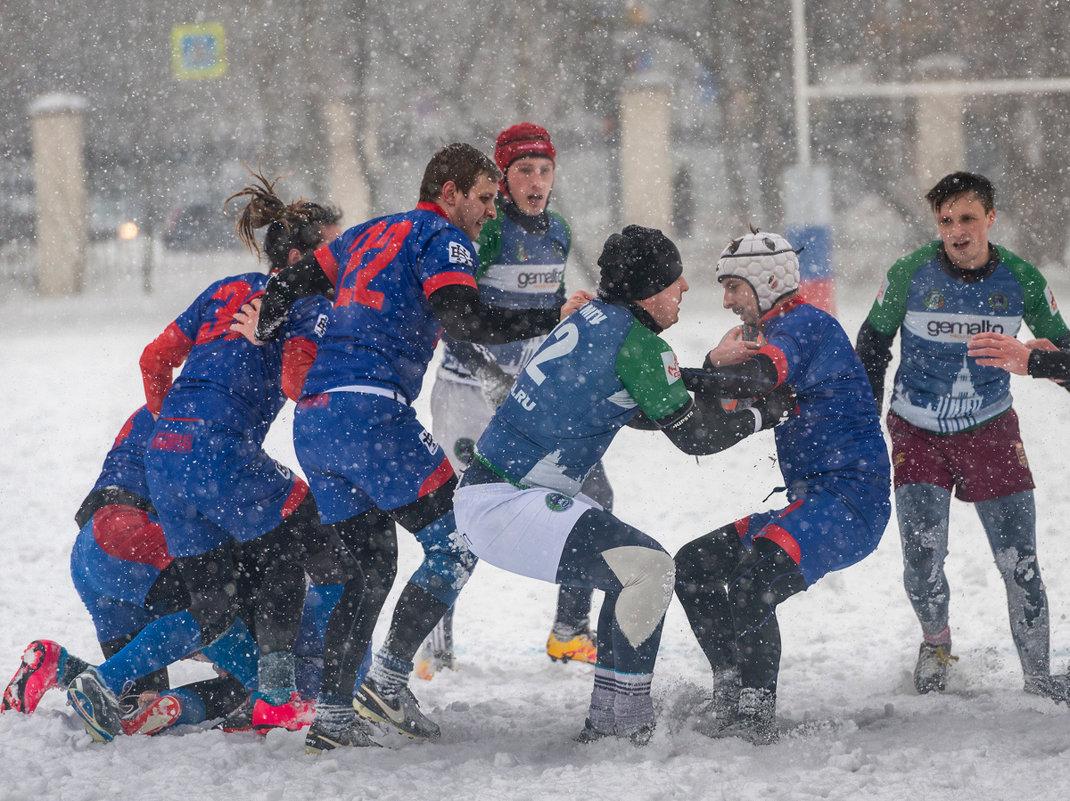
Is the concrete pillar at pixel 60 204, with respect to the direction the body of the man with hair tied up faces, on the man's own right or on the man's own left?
on the man's own left

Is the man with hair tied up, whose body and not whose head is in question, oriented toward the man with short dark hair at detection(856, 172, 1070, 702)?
no

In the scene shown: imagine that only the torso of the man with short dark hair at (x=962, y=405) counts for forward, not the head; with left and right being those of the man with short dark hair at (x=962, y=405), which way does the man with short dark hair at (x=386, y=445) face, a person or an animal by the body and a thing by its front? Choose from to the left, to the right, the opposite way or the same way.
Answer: the opposite way

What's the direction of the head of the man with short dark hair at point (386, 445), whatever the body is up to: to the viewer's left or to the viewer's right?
to the viewer's right

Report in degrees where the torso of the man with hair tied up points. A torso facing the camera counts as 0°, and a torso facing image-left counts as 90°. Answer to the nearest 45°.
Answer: approximately 225°

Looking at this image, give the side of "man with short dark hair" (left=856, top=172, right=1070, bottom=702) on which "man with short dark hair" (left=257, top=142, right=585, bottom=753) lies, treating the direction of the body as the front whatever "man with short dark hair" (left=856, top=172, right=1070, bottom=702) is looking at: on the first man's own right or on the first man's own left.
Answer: on the first man's own right

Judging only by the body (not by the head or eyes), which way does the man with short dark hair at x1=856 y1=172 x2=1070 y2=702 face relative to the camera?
toward the camera

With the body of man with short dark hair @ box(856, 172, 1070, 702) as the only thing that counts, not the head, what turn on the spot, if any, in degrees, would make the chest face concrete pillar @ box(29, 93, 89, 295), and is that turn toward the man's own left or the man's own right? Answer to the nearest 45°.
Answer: approximately 135° to the man's own right

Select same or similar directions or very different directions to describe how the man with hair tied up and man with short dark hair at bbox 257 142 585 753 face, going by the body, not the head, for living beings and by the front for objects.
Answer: same or similar directions

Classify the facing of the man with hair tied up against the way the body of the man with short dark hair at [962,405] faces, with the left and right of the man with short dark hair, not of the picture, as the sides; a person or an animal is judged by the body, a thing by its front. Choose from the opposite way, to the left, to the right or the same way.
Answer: the opposite way

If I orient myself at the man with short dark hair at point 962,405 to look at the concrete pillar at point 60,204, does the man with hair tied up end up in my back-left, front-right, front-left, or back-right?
front-left

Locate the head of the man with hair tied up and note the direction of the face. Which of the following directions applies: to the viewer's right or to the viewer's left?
to the viewer's right

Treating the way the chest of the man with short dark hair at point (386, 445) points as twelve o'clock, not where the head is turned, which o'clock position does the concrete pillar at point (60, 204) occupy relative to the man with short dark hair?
The concrete pillar is roughly at 10 o'clock from the man with short dark hair.

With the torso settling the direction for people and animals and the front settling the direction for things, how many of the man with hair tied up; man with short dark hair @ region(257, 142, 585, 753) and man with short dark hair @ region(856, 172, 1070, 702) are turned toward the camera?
1

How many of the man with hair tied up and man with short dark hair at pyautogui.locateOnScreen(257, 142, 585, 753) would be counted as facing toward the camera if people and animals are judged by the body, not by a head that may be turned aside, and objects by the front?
0

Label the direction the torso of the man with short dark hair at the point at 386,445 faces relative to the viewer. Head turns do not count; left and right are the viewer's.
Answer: facing away from the viewer and to the right of the viewer
